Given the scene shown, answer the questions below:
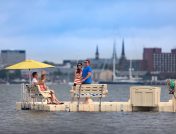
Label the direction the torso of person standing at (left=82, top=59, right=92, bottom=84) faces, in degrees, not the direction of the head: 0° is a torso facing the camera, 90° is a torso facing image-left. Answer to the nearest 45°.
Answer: approximately 45°

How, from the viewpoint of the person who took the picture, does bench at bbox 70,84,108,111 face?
facing away from the viewer

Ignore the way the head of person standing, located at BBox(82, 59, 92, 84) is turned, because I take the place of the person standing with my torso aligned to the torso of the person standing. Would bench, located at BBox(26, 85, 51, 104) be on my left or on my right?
on my right

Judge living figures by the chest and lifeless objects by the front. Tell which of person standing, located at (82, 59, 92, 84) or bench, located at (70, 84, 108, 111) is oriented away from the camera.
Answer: the bench

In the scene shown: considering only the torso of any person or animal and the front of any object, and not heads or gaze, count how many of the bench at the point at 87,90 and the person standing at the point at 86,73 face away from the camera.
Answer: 1

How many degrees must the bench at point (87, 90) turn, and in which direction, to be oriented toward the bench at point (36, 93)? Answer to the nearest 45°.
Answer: approximately 90° to its left

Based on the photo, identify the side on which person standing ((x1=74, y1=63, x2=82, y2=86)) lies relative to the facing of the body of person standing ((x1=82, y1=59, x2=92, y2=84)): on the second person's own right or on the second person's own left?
on the second person's own right
